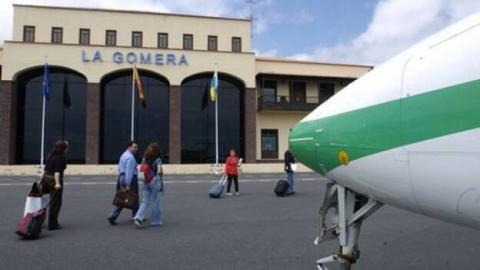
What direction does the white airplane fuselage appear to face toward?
to the viewer's left

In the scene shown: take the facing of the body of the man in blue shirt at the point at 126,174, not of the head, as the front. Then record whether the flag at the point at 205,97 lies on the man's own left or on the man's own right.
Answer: on the man's own left

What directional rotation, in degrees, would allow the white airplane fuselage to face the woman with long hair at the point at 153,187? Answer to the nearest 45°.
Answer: approximately 45° to its right

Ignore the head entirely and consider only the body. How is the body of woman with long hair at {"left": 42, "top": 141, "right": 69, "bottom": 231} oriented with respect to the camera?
to the viewer's right

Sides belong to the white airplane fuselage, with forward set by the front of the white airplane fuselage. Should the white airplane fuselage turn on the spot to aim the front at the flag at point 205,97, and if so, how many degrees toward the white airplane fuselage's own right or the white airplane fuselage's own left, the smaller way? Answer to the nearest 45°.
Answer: approximately 45° to the white airplane fuselage's own right

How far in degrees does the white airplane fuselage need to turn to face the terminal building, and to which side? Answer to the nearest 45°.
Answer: approximately 45° to its right

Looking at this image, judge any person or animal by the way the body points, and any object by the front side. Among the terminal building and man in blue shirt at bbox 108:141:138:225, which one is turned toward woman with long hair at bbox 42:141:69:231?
the terminal building

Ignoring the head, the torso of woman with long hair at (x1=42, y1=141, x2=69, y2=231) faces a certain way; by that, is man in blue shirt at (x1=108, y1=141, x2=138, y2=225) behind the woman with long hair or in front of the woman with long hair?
in front
